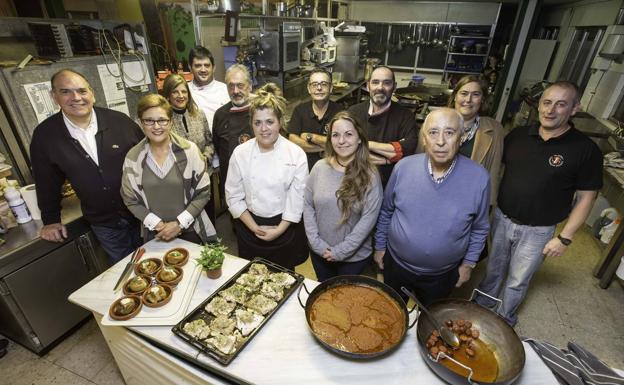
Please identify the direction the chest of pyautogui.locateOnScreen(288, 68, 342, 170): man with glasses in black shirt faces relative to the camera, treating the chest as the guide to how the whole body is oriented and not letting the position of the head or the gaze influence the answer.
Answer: toward the camera

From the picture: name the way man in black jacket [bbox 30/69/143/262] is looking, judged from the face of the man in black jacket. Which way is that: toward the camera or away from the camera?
toward the camera

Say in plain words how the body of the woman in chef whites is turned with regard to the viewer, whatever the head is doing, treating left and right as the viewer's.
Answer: facing the viewer

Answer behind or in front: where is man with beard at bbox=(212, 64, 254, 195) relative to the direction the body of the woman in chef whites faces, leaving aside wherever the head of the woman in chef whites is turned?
behind

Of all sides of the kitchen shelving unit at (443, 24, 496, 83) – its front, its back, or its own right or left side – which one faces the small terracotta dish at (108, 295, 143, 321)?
front

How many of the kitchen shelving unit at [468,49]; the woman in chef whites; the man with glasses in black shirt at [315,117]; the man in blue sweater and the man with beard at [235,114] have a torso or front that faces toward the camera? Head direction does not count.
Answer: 5

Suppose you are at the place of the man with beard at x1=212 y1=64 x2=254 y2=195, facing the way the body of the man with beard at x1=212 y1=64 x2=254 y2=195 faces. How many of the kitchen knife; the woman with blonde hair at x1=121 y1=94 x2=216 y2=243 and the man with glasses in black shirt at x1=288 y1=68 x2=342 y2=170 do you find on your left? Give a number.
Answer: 1

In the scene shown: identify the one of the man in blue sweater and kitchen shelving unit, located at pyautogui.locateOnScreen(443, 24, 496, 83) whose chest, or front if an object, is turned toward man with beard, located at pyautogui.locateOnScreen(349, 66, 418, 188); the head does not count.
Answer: the kitchen shelving unit

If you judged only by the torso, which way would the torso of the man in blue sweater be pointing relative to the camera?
toward the camera

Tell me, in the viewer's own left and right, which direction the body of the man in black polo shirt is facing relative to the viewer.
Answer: facing the viewer and to the left of the viewer

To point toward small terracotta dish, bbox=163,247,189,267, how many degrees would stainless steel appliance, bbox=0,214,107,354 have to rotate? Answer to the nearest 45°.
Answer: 0° — it already faces it

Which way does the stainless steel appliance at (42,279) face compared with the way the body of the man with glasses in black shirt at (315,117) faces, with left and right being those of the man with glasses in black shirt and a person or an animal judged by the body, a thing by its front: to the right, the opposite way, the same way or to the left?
to the left

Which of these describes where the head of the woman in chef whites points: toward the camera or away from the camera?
toward the camera

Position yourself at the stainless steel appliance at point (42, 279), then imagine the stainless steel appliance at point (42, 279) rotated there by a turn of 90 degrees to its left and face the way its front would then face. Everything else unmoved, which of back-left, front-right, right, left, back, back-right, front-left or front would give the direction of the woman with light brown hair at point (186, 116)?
front-right

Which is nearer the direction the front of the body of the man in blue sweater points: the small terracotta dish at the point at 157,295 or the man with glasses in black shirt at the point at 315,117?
the small terracotta dish

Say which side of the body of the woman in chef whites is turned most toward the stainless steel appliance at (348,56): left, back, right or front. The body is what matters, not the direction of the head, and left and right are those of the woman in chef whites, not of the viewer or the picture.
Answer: back
